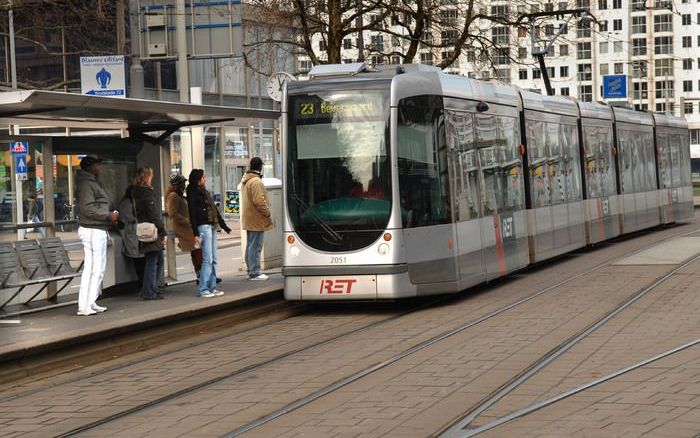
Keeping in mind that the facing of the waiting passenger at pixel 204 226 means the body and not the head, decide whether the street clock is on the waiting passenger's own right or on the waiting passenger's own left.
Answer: on the waiting passenger's own left

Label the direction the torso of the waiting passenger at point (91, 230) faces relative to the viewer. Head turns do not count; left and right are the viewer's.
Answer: facing to the right of the viewer

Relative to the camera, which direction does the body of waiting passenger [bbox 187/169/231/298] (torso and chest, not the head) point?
to the viewer's right

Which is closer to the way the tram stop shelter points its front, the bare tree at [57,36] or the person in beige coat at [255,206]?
the person in beige coat

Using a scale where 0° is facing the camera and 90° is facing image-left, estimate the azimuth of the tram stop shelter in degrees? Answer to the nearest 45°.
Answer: approximately 315°

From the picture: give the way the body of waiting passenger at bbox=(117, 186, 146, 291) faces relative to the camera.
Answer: to the viewer's right

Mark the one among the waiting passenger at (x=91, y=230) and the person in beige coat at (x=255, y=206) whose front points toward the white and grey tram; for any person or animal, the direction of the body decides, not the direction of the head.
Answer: the waiting passenger

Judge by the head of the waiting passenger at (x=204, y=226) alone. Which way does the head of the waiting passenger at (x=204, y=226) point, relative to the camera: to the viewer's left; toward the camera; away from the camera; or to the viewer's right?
to the viewer's right

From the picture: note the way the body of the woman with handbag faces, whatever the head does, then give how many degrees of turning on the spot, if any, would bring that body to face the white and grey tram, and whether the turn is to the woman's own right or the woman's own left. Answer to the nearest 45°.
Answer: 0° — they already face it

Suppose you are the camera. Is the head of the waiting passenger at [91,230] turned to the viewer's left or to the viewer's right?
to the viewer's right
